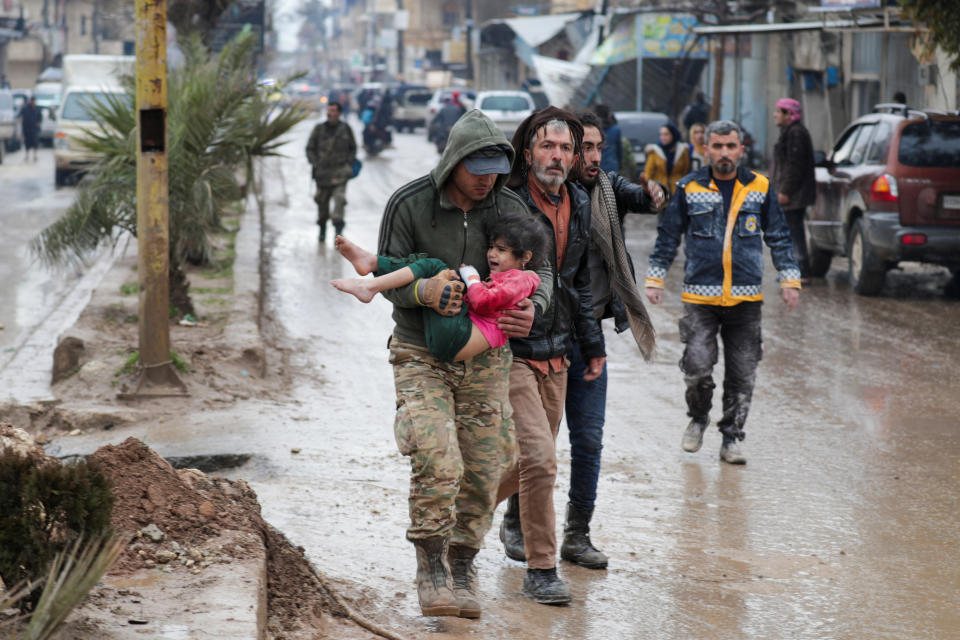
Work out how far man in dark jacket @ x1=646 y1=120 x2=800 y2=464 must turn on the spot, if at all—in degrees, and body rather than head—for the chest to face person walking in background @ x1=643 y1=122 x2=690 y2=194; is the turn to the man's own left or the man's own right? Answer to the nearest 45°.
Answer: approximately 180°

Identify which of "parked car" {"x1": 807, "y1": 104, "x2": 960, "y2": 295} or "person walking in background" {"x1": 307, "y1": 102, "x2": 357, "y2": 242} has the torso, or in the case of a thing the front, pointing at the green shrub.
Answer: the person walking in background

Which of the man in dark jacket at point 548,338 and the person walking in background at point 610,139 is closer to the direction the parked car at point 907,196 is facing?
the person walking in background

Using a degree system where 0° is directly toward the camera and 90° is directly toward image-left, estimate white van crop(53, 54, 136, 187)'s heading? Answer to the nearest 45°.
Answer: approximately 0°

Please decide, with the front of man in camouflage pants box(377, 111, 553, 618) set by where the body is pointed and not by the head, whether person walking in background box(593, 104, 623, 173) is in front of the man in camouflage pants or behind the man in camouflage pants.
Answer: behind

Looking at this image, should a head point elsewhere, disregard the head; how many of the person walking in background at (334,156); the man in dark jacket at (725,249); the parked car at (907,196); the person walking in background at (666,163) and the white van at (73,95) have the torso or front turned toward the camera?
4

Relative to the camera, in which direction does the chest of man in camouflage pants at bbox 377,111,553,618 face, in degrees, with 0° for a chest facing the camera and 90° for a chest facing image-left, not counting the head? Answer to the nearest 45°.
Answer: approximately 0°
